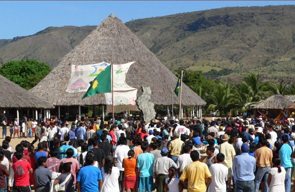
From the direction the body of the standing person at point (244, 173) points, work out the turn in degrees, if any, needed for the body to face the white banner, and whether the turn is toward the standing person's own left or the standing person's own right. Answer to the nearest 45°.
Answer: approximately 45° to the standing person's own left

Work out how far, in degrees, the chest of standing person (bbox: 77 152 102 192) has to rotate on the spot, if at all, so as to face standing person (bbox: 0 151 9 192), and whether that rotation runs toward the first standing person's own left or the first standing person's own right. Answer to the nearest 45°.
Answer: approximately 45° to the first standing person's own left

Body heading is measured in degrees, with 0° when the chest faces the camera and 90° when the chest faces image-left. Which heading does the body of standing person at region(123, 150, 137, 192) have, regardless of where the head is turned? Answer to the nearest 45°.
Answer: approximately 180°

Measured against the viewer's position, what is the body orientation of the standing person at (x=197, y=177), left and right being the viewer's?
facing away from the viewer

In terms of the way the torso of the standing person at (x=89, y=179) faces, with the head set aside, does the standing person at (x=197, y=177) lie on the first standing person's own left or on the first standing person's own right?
on the first standing person's own right

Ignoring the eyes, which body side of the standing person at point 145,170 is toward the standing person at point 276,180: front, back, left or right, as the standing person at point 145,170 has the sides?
right

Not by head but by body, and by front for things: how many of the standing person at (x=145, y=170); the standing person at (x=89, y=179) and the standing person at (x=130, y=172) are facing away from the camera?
3

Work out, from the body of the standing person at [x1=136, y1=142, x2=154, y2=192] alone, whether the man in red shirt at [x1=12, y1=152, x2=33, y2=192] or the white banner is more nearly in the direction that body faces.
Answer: the white banner

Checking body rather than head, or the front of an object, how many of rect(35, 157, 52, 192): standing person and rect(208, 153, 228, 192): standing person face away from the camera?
2

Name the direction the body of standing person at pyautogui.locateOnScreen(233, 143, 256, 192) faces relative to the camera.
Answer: away from the camera

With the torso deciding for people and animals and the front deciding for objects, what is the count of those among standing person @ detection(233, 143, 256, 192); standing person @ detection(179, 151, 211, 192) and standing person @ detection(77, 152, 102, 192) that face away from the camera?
3

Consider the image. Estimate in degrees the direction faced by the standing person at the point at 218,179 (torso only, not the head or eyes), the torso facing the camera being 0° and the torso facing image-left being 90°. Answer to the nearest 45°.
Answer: approximately 180°

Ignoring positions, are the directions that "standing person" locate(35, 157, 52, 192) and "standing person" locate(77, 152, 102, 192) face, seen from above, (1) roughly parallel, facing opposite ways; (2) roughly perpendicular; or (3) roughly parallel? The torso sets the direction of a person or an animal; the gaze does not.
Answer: roughly parallel

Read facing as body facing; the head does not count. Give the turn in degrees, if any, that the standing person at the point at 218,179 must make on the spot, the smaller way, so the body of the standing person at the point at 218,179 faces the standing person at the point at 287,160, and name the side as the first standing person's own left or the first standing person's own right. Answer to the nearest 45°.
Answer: approximately 45° to the first standing person's own right

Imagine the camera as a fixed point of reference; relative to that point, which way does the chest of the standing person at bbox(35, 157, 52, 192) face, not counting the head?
away from the camera

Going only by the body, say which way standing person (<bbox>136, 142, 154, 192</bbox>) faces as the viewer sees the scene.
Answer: away from the camera
